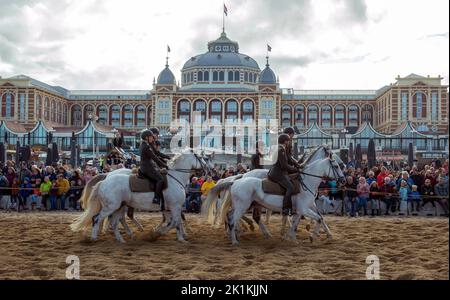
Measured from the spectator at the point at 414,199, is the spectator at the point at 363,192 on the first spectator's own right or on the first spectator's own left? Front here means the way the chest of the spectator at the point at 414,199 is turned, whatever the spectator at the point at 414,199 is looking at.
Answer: on the first spectator's own right

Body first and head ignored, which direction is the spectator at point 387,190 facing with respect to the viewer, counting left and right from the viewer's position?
facing the viewer

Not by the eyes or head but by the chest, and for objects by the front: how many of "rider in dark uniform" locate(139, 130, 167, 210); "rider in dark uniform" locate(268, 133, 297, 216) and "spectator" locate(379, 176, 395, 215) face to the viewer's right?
2

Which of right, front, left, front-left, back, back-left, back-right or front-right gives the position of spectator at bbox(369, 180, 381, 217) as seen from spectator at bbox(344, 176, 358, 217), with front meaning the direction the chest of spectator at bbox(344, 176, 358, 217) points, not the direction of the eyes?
left

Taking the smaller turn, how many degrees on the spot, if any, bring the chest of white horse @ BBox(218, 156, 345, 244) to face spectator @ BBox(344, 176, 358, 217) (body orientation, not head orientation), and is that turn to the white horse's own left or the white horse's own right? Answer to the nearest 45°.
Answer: approximately 90° to the white horse's own left

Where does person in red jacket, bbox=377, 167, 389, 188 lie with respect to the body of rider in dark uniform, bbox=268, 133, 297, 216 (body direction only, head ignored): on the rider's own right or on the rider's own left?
on the rider's own left

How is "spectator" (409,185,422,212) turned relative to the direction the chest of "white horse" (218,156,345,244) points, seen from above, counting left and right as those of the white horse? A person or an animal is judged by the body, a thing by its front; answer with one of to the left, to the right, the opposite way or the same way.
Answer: to the right

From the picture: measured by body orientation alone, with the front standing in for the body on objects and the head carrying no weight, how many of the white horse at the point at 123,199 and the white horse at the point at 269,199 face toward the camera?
0

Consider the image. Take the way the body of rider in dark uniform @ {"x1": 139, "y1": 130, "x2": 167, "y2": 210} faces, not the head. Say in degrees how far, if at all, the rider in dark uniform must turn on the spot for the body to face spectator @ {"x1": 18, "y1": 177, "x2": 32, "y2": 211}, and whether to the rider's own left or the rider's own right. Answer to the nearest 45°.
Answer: approximately 135° to the rider's own left

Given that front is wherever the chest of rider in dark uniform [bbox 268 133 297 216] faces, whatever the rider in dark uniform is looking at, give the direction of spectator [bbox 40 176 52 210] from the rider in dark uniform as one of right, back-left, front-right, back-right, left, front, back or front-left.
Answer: back-left

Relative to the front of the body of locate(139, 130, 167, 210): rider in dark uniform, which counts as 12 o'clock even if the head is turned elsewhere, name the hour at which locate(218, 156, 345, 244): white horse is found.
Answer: The white horse is roughly at 12 o'clock from the rider in dark uniform.

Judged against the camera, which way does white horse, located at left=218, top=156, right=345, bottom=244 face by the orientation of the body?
to the viewer's right

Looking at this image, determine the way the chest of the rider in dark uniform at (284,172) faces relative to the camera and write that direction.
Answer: to the viewer's right

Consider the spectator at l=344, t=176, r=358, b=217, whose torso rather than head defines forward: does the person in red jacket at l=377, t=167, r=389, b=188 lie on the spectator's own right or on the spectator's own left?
on the spectator's own left

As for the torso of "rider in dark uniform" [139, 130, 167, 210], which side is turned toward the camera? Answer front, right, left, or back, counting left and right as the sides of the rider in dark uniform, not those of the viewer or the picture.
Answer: right

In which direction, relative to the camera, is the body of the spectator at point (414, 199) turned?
toward the camera

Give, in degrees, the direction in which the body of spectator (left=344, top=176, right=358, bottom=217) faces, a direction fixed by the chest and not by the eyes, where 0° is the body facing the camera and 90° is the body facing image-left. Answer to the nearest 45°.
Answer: approximately 0°

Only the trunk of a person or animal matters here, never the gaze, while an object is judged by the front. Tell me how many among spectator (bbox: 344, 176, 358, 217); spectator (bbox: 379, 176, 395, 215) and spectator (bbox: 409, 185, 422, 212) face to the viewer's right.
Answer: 0

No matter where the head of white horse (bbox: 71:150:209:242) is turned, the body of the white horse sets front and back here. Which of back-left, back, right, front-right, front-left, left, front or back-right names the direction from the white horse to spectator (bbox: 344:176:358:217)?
front-left

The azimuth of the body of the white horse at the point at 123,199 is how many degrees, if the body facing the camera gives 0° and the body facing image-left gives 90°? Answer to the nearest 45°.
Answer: approximately 270°
